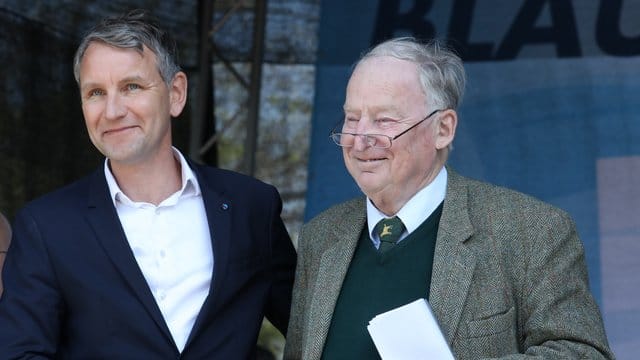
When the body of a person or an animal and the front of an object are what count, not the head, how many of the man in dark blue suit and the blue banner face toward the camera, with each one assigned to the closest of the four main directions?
2

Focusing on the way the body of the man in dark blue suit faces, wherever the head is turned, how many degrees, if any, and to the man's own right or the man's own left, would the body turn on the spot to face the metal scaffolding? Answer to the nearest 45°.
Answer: approximately 180°

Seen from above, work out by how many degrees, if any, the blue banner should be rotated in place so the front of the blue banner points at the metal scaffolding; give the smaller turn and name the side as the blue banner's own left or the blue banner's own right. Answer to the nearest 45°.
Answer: approximately 90° to the blue banner's own right

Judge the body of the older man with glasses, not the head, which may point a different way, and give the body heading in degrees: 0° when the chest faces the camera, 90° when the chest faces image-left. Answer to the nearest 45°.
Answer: approximately 45°

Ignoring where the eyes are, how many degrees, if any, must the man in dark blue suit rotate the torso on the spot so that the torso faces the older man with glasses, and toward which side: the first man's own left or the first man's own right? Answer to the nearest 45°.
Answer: approximately 90° to the first man's own left

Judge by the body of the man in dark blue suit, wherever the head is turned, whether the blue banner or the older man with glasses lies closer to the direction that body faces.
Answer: the older man with glasses

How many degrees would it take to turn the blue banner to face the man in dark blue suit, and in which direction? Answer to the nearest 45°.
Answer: approximately 45° to its right

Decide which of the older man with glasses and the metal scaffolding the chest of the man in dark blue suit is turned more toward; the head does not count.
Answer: the older man with glasses

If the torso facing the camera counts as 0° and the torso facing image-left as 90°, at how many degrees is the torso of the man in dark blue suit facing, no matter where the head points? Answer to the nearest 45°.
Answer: approximately 0°
